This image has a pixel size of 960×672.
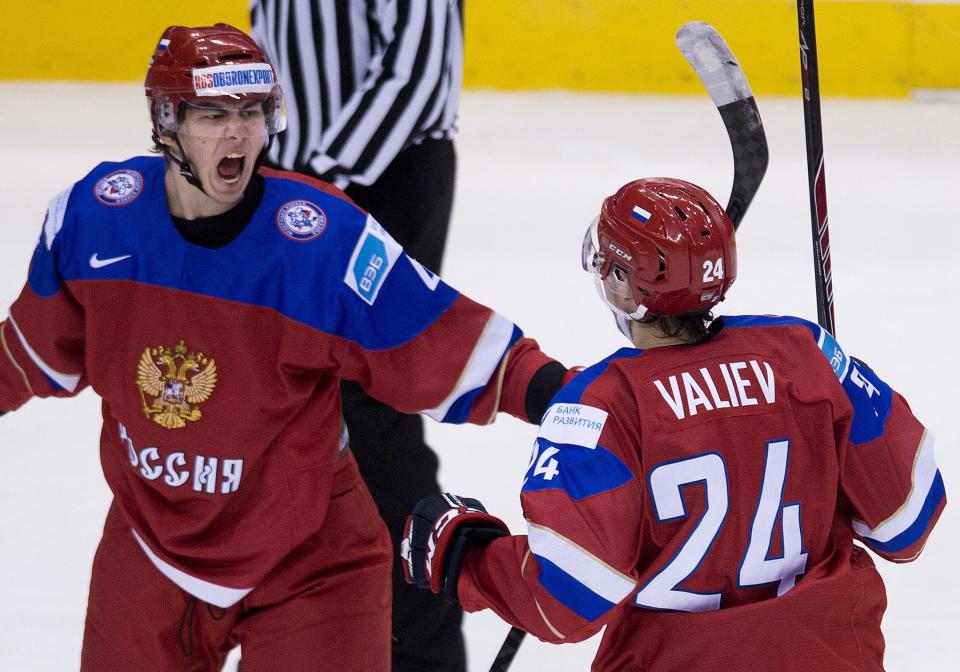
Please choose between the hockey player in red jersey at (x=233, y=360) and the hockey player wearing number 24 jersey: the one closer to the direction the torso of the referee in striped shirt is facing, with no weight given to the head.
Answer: the hockey player in red jersey

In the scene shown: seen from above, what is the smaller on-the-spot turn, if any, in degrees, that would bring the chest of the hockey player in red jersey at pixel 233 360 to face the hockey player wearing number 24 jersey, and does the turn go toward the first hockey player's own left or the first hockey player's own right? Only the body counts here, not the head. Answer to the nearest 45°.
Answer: approximately 45° to the first hockey player's own left

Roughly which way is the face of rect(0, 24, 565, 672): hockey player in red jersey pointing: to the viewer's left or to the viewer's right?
to the viewer's right

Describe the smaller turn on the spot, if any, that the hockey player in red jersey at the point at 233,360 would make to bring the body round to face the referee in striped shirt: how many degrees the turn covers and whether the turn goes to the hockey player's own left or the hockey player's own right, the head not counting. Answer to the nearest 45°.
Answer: approximately 135° to the hockey player's own left

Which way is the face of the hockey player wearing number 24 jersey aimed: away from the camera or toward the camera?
away from the camera

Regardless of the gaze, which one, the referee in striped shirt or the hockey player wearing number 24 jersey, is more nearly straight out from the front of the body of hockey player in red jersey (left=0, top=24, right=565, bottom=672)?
the hockey player wearing number 24 jersey
